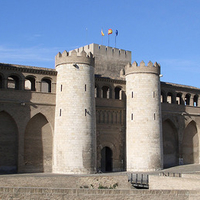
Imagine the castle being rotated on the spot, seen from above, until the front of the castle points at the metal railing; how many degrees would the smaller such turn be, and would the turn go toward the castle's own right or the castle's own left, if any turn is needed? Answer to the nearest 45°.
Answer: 0° — it already faces it

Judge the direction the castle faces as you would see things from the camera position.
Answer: facing the viewer and to the right of the viewer

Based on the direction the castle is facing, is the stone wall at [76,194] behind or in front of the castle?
in front
